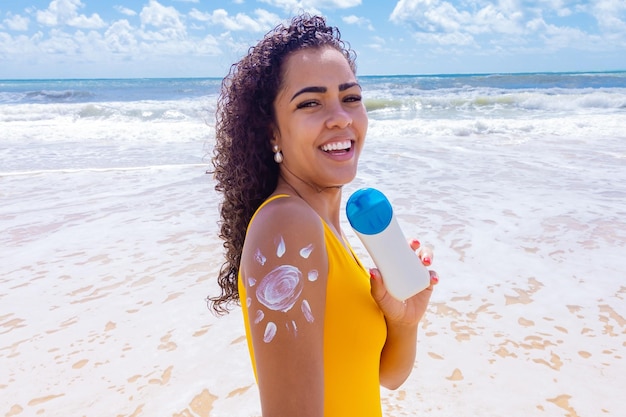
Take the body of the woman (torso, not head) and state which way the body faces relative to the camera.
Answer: to the viewer's right
